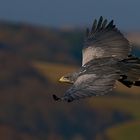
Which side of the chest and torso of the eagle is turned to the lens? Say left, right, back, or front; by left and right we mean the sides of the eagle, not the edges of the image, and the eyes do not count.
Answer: left
